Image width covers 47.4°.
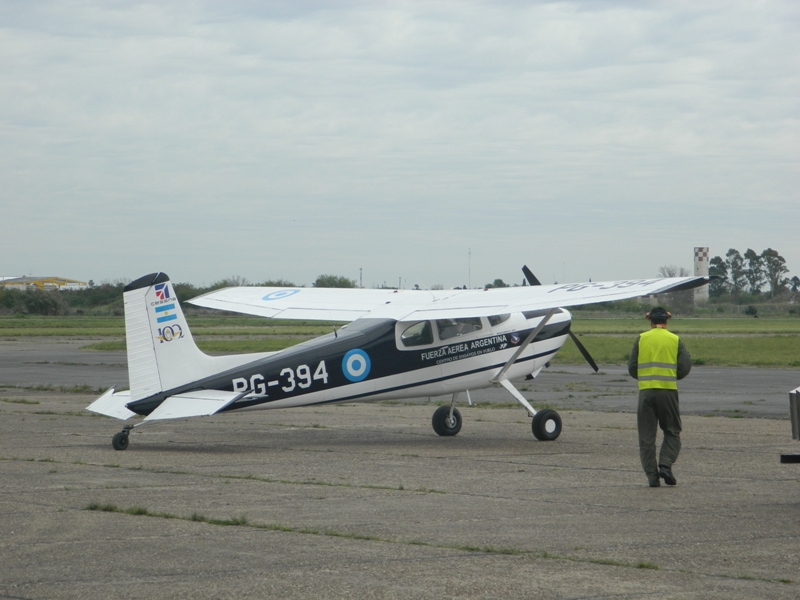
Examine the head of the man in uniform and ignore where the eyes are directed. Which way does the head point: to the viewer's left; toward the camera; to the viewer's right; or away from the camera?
away from the camera

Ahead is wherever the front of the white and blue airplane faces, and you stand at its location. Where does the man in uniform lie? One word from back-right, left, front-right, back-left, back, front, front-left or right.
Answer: right

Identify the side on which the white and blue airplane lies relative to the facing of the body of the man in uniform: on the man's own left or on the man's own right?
on the man's own left

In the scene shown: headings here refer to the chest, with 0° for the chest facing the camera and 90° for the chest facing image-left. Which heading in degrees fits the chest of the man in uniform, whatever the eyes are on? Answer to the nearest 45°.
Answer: approximately 180°

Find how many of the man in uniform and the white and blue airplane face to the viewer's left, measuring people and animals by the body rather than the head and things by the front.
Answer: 0

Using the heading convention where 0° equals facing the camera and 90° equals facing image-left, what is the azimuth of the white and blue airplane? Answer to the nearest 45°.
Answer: approximately 225°
